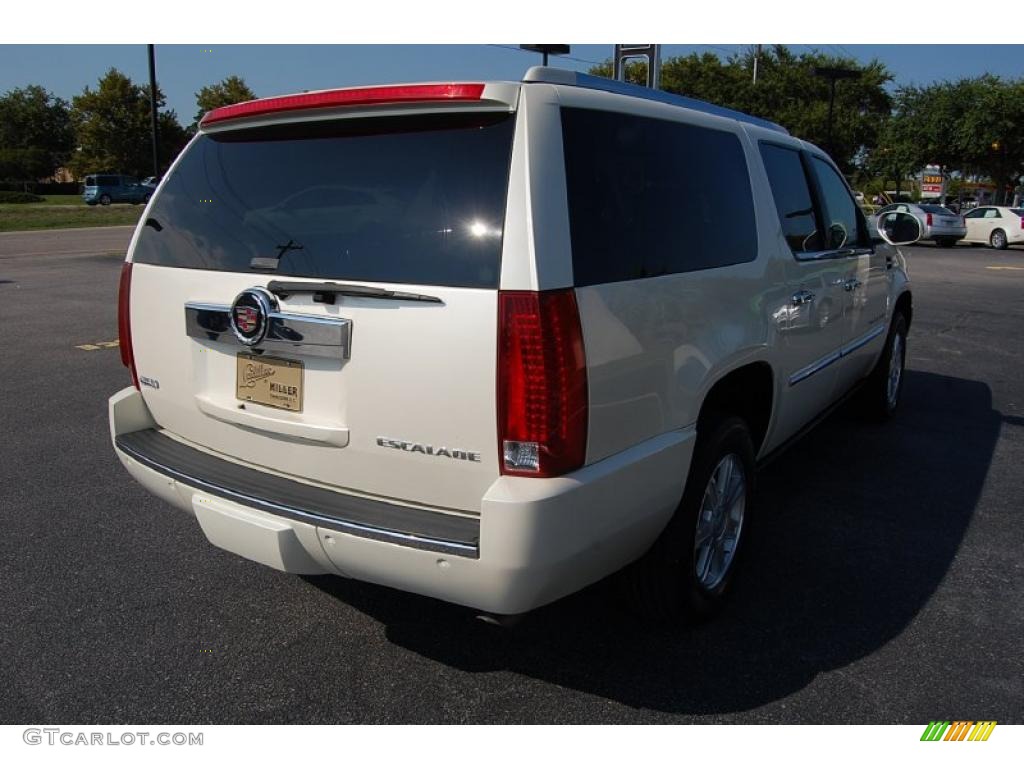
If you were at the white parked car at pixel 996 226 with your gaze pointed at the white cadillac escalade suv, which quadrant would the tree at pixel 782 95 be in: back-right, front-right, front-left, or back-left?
back-right

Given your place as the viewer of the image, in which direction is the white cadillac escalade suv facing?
facing away from the viewer and to the right of the viewer

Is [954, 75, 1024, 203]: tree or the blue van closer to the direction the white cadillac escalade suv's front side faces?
the tree

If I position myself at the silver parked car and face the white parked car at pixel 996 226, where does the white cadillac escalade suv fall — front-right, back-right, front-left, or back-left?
back-right

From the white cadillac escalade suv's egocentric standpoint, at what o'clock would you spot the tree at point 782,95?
The tree is roughly at 11 o'clock from the white cadillac escalade suv.

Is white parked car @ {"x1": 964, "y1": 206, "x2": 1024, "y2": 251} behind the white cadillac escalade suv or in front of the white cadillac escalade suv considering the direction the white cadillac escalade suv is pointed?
in front

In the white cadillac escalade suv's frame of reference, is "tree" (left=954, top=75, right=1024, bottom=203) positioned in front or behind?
in front
